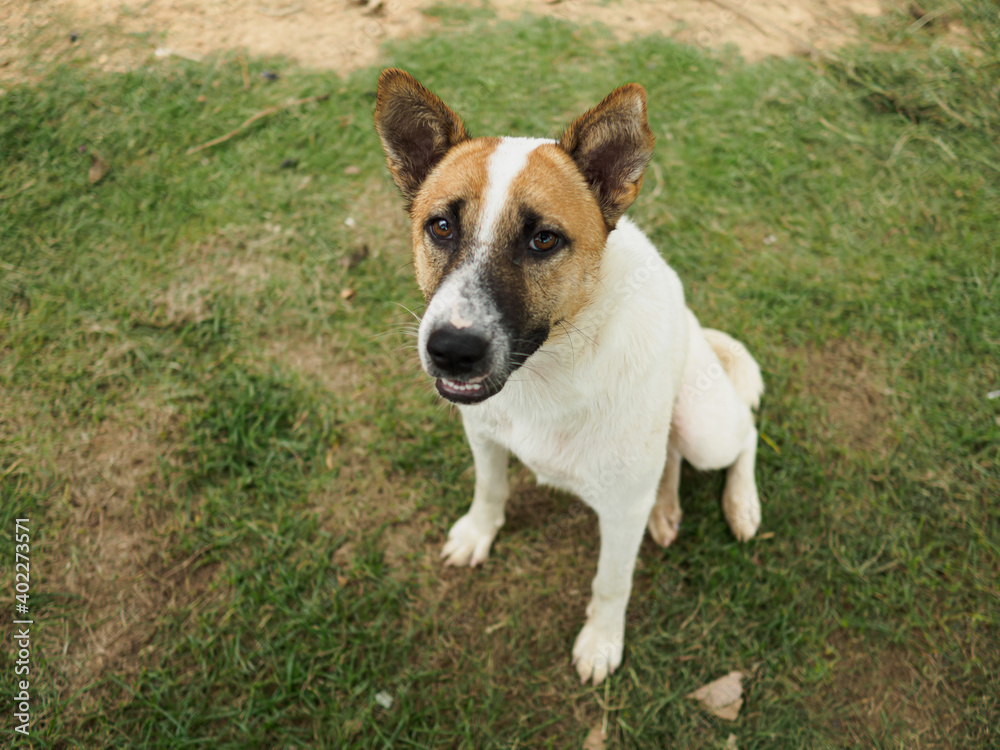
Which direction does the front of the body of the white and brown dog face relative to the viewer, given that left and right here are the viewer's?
facing the viewer and to the left of the viewer

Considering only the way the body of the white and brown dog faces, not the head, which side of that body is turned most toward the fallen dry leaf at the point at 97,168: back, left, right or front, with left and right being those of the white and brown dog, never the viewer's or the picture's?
right

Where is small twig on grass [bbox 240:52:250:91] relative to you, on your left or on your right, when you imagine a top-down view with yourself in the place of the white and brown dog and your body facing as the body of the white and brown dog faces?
on your right

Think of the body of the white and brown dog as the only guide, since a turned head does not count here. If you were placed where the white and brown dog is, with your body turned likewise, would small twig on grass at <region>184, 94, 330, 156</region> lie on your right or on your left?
on your right
